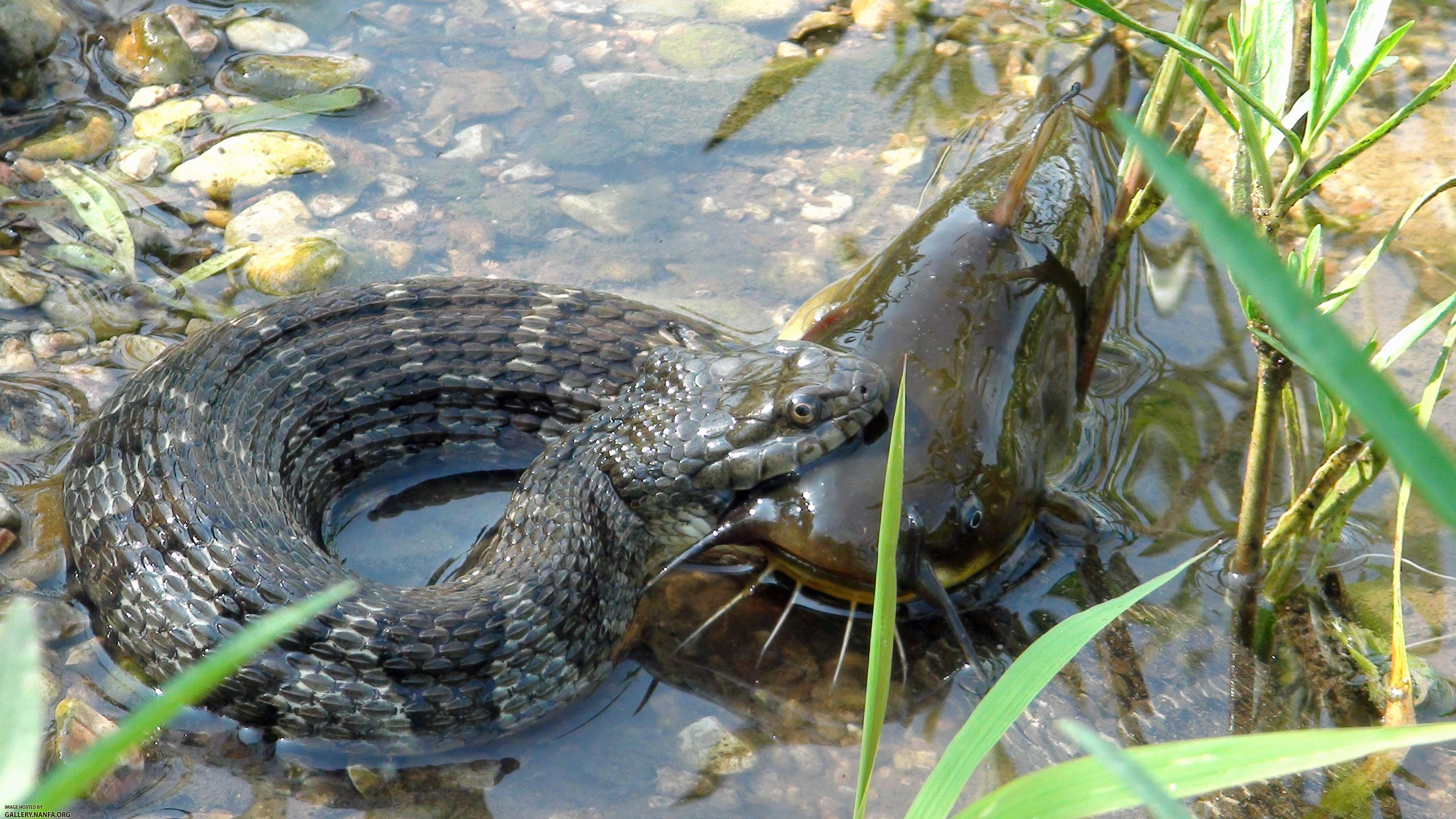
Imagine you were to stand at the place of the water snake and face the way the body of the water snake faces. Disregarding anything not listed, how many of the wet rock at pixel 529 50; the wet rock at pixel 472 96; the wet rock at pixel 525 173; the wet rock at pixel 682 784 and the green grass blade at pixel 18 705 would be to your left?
3

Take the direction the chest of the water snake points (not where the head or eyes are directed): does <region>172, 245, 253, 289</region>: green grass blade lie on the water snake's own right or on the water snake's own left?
on the water snake's own left

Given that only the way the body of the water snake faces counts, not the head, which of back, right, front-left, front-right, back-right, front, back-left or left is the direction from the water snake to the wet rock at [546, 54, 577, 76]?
left

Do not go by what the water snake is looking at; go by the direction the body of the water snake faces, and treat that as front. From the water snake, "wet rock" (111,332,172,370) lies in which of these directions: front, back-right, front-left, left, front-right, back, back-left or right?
back-left

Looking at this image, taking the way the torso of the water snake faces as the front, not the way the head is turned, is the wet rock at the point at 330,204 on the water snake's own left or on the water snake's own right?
on the water snake's own left

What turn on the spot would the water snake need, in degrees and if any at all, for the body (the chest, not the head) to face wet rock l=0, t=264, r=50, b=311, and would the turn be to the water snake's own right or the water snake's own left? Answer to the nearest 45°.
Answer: approximately 135° to the water snake's own left

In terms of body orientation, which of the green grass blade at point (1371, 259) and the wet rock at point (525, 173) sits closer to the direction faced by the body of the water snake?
the green grass blade

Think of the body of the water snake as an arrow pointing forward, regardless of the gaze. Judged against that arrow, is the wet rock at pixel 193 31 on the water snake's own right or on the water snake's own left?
on the water snake's own left

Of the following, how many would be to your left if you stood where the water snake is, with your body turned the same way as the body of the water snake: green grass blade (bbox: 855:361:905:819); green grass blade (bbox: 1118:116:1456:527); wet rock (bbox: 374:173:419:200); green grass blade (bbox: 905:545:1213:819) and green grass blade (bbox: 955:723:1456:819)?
1

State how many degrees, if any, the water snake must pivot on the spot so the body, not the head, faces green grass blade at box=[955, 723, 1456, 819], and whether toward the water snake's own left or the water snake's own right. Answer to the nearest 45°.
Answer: approximately 45° to the water snake's own right

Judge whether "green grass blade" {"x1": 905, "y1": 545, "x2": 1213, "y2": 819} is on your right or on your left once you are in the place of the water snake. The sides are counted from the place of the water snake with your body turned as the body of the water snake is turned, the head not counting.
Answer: on your right

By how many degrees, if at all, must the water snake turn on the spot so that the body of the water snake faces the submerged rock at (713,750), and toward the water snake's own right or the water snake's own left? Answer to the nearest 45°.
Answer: approximately 45° to the water snake's own right

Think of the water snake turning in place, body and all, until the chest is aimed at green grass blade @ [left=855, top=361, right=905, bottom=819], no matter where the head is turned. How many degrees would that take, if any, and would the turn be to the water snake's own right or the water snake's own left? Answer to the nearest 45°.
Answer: approximately 45° to the water snake's own right

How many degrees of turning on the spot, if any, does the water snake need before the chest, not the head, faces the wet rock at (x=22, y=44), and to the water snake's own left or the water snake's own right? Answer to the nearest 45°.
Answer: approximately 135° to the water snake's own left

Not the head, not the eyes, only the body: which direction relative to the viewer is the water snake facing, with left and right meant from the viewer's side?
facing to the right of the viewer

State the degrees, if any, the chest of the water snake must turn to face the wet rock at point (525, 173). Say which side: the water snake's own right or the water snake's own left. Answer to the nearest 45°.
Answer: approximately 90° to the water snake's own left

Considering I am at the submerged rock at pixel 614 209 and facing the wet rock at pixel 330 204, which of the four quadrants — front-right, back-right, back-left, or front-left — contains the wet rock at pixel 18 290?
front-left
